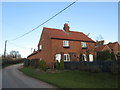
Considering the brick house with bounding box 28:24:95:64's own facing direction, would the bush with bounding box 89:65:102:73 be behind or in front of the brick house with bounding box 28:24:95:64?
in front

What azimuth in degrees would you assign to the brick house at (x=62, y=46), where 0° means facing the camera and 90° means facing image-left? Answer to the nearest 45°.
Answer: approximately 315°

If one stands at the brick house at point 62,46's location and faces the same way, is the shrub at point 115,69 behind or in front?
in front
